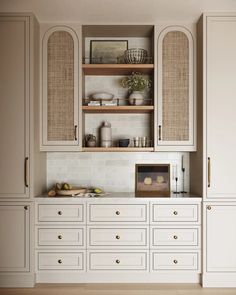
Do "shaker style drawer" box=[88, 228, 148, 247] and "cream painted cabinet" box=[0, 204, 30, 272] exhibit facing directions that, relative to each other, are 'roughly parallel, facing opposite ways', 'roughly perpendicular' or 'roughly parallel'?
roughly parallel

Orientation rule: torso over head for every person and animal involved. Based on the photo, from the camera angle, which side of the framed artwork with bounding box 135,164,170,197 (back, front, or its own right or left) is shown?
front

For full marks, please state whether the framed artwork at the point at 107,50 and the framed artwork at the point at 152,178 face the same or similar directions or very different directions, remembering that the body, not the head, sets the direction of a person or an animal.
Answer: same or similar directions

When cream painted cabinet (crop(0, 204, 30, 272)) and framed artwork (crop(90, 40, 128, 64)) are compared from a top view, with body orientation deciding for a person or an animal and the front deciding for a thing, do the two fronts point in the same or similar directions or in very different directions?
same or similar directions

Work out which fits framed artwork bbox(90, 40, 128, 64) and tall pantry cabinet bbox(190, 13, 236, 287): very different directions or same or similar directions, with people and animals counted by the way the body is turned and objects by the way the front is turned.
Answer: same or similar directions

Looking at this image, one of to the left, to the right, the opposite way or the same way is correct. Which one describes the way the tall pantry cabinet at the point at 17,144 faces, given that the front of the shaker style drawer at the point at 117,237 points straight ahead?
the same way

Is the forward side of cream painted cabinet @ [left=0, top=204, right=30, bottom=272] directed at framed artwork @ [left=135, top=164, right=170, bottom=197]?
no

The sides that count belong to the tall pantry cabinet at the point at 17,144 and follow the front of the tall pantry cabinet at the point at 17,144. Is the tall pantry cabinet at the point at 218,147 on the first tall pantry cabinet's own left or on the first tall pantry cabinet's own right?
on the first tall pantry cabinet's own left

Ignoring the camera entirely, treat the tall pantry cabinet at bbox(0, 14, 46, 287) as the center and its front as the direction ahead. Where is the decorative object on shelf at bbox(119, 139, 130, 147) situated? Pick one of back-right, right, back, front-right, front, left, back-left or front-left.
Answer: left

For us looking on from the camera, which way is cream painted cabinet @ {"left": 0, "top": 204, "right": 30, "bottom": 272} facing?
facing the viewer

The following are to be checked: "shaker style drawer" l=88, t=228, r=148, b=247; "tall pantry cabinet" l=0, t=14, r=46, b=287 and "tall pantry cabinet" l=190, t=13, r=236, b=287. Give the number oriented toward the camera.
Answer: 3

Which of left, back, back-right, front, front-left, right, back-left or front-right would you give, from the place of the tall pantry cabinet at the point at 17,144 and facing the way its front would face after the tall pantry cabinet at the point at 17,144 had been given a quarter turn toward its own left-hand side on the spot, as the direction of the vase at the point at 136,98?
front
